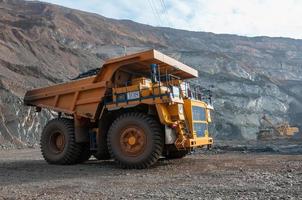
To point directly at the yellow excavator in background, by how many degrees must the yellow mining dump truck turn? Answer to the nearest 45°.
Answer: approximately 90° to its left

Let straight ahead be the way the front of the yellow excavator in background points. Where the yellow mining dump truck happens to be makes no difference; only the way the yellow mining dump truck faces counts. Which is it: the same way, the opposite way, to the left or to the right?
the opposite way

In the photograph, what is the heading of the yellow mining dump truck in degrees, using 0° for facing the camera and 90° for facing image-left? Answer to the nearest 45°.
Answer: approximately 315°

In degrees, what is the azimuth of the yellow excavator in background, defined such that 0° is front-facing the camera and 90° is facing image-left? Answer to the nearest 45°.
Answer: approximately 90°

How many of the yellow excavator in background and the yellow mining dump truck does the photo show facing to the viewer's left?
1

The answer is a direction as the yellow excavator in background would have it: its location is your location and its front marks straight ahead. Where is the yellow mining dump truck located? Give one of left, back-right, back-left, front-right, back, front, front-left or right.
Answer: left
